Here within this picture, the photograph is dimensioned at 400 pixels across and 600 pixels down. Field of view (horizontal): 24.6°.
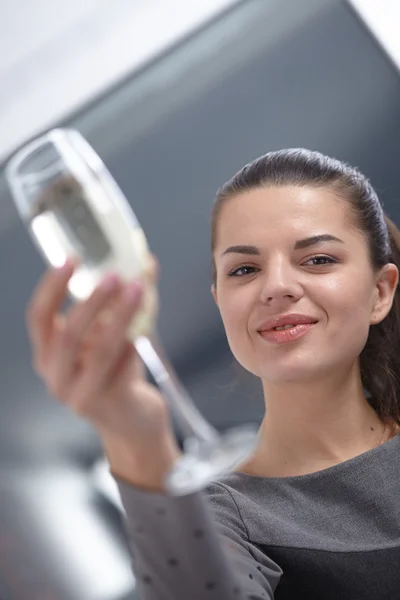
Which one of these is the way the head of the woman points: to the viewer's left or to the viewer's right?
to the viewer's left

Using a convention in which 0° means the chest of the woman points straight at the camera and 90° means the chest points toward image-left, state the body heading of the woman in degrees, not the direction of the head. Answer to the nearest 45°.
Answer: approximately 45°
